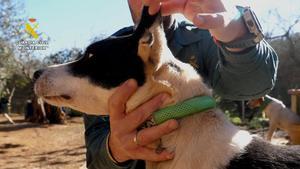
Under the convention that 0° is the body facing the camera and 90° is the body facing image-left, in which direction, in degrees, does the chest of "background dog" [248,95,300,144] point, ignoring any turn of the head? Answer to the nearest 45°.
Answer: approximately 90°

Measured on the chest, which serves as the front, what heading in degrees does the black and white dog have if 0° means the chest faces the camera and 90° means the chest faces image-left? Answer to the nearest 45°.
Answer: approximately 90°

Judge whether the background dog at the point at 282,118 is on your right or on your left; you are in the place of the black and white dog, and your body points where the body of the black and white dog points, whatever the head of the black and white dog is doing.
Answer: on your right

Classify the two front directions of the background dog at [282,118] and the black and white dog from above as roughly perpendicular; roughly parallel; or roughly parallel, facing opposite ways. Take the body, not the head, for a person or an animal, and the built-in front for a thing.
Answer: roughly parallel

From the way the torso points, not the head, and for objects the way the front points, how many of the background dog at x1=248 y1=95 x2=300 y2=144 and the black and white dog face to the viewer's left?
2

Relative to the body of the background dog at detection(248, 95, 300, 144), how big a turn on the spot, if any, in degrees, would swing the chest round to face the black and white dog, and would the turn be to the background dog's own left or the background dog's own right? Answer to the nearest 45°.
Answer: approximately 90° to the background dog's own left
